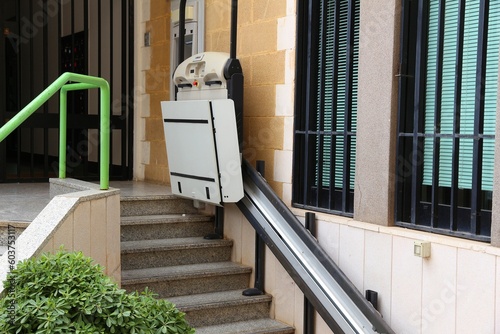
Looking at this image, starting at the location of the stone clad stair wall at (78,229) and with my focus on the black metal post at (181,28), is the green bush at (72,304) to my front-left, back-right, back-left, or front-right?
back-right

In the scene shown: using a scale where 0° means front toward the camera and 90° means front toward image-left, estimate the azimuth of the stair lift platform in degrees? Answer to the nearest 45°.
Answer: approximately 45°

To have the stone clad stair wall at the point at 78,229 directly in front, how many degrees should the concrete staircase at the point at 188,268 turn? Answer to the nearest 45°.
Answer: approximately 90° to its right

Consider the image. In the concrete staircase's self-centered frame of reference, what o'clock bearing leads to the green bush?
The green bush is roughly at 2 o'clock from the concrete staircase.

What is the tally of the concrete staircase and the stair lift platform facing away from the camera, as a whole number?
0
